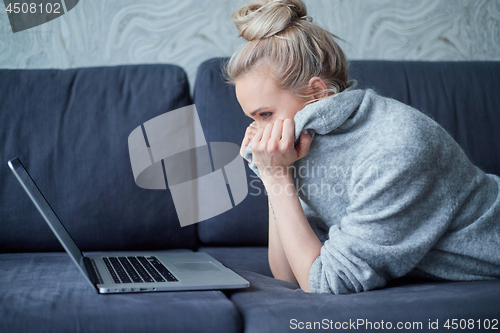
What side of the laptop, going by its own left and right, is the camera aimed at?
right

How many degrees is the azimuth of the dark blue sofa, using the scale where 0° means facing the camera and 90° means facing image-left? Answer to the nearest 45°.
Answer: approximately 0°
